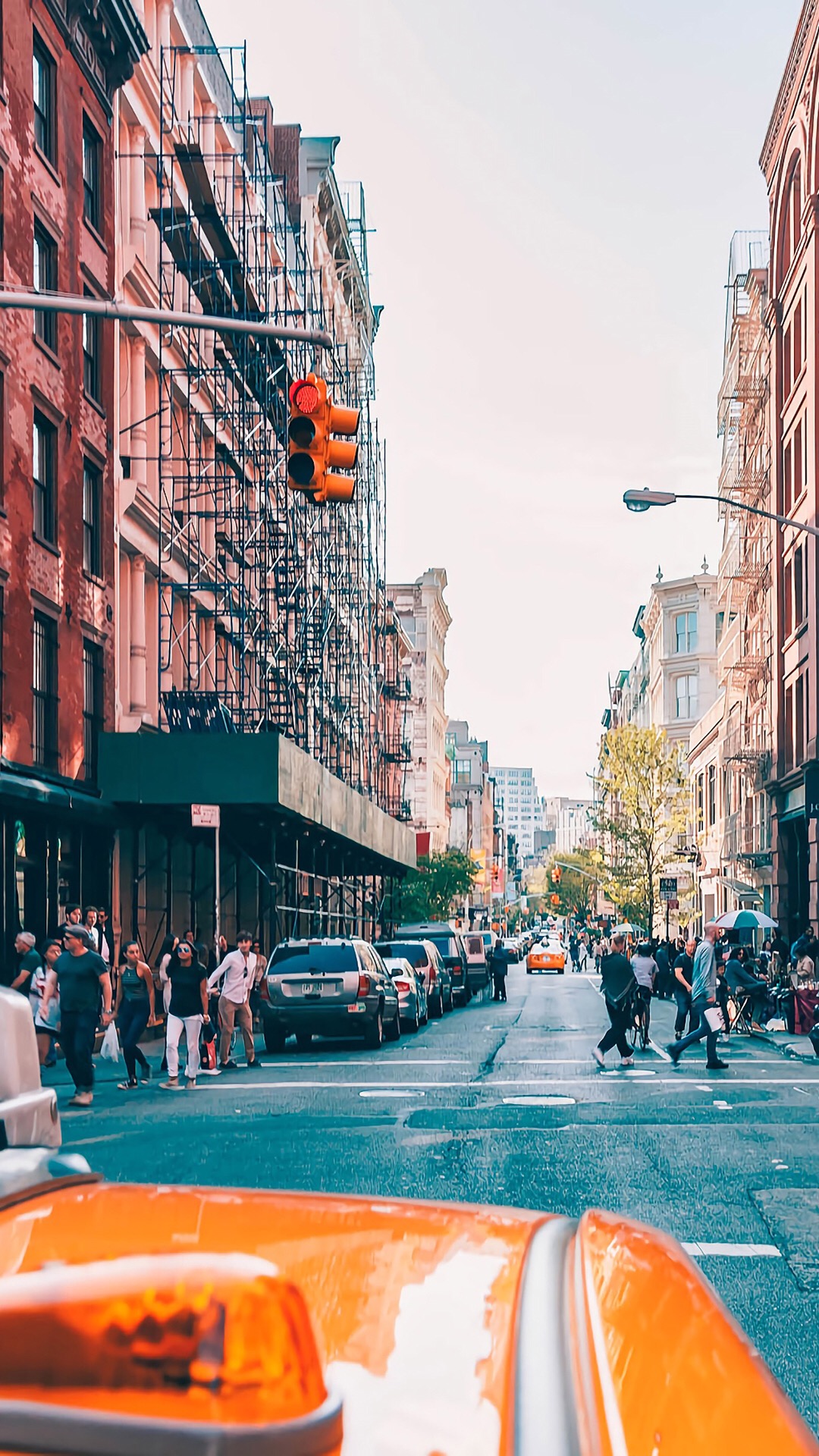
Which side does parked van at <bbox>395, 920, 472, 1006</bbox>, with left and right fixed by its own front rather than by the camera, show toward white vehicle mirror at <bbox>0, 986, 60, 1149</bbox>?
back

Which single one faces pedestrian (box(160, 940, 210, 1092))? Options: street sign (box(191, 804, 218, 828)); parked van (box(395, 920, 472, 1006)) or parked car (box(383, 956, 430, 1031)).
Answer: the street sign

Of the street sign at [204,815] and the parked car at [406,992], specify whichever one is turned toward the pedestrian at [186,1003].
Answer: the street sign

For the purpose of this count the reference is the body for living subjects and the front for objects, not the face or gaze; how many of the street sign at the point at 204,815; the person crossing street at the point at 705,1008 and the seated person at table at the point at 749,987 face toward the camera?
1

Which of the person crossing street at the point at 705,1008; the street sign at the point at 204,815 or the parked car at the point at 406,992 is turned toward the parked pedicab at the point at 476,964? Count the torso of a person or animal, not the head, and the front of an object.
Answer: the parked car at the point at 406,992

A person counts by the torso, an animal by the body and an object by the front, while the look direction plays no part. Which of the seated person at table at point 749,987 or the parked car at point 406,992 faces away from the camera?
the parked car
